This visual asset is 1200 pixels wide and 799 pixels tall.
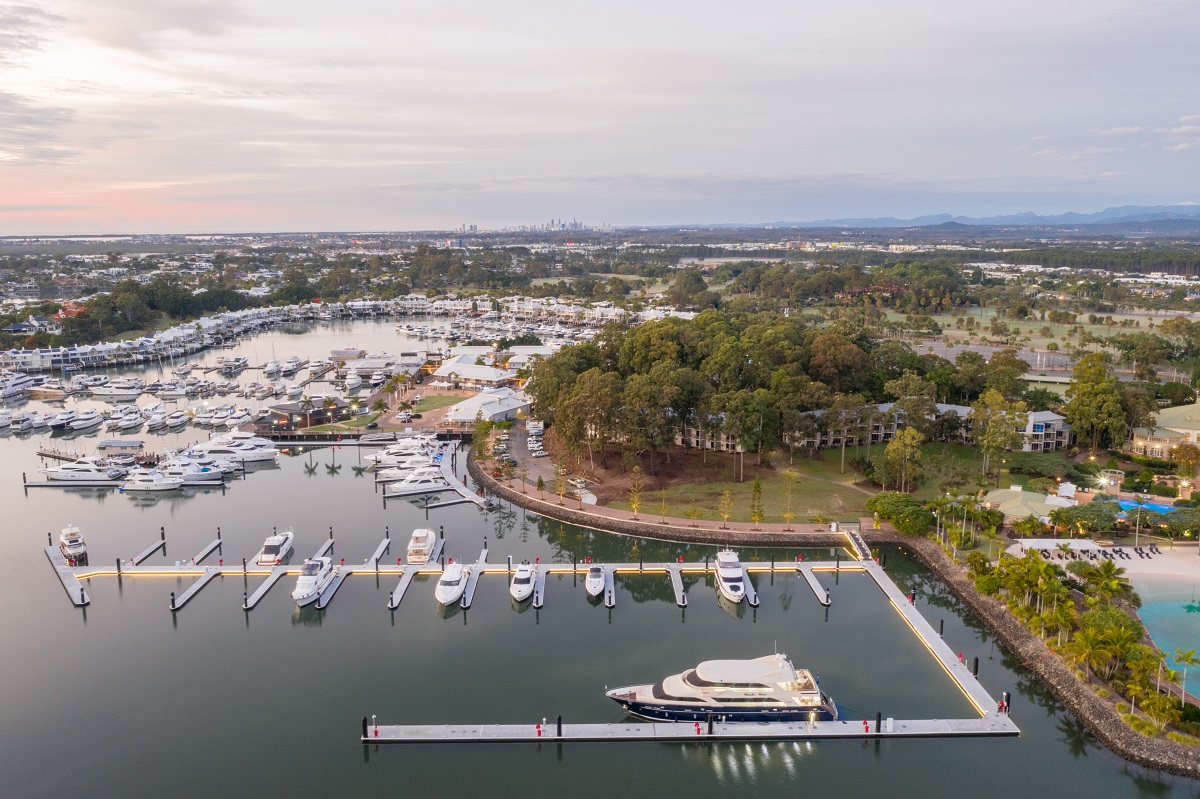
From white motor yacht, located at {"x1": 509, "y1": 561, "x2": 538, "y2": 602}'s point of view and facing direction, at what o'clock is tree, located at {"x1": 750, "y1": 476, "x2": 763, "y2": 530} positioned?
The tree is roughly at 8 o'clock from the white motor yacht.

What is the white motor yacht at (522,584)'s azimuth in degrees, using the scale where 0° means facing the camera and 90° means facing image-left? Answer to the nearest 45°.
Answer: approximately 0°

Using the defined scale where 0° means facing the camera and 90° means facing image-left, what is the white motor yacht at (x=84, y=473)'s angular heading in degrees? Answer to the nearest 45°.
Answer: approximately 90°

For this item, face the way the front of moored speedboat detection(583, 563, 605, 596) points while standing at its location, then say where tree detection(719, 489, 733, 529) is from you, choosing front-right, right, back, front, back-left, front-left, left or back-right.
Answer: back-left

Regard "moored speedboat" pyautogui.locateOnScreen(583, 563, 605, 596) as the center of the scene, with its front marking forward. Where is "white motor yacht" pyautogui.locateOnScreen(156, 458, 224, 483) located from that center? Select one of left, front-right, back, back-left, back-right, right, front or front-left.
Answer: back-right

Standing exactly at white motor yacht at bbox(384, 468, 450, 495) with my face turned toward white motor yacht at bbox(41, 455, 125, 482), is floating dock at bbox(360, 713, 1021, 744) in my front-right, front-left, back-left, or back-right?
back-left

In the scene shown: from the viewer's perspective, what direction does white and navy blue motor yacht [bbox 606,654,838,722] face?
to the viewer's left

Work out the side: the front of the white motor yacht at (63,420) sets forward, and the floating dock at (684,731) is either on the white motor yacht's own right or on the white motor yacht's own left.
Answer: on the white motor yacht's own left

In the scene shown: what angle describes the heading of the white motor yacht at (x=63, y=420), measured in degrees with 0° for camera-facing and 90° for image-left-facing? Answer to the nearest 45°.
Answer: approximately 45°

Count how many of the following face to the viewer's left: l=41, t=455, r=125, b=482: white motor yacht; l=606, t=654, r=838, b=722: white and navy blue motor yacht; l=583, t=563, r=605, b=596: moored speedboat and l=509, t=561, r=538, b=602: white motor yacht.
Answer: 2
